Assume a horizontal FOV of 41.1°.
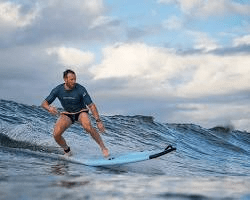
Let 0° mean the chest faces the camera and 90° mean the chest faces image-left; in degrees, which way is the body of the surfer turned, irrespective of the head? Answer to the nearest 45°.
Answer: approximately 0°
